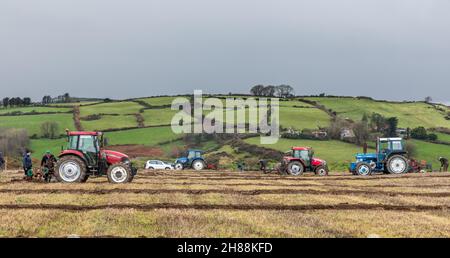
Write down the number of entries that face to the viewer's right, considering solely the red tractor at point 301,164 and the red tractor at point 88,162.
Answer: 2

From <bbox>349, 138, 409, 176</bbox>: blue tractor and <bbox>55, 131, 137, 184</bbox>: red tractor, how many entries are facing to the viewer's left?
1

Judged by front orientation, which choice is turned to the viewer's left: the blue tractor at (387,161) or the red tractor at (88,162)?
the blue tractor

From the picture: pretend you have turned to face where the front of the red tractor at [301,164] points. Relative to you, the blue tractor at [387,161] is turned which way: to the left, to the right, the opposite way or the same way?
the opposite way

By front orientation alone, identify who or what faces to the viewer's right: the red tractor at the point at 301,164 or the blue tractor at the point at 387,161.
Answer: the red tractor

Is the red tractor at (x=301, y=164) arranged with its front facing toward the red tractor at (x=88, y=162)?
no

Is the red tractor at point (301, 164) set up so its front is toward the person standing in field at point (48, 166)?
no

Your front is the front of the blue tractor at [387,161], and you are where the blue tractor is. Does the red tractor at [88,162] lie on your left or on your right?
on your left

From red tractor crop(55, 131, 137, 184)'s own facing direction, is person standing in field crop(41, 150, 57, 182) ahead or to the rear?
to the rear

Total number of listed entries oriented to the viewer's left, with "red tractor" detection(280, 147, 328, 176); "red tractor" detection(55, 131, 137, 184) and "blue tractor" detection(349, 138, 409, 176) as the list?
1

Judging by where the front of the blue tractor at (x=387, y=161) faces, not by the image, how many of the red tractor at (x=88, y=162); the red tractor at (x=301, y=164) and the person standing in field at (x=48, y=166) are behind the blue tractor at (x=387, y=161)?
0

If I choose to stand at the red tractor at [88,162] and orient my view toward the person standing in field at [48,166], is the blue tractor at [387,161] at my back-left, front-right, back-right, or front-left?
back-right

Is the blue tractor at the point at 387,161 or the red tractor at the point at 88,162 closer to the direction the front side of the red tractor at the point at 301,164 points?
the blue tractor

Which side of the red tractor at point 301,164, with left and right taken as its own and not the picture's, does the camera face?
right

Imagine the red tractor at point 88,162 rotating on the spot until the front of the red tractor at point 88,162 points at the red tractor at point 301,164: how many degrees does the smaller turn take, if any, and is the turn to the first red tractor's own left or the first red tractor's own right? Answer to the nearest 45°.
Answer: approximately 45° to the first red tractor's own left

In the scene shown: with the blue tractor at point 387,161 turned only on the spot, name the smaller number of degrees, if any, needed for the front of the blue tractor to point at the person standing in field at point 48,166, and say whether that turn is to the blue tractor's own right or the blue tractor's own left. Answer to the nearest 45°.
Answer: approximately 45° to the blue tractor's own left

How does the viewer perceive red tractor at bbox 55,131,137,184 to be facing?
facing to the right of the viewer

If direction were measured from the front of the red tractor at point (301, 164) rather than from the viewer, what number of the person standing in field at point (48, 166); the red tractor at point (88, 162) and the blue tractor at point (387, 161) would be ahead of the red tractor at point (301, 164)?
1

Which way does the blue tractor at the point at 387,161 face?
to the viewer's left
